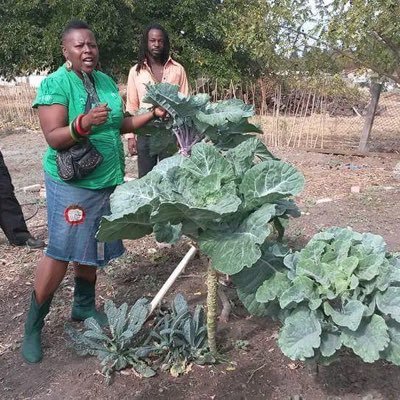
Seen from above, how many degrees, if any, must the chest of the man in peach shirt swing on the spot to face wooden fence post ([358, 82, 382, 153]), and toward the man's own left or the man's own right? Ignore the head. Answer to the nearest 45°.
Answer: approximately 135° to the man's own left

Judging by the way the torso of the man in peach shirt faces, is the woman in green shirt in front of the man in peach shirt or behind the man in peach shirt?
in front

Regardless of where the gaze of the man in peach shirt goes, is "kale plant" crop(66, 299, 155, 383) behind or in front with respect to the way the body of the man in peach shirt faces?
in front

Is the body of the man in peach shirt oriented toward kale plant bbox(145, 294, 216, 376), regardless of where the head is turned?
yes

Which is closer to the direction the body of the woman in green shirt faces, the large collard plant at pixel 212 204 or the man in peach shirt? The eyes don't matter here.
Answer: the large collard plant

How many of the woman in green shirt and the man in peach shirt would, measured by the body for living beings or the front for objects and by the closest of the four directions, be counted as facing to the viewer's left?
0

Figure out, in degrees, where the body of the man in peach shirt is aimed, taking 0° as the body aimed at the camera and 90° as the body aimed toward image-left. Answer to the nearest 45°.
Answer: approximately 0°

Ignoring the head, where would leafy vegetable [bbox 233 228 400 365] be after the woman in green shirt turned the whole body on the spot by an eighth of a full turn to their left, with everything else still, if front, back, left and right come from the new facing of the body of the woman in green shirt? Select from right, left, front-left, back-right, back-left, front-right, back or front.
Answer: front-right

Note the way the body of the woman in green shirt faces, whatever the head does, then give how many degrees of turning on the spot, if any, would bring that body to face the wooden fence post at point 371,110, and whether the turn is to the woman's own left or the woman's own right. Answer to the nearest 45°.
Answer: approximately 90° to the woman's own left
